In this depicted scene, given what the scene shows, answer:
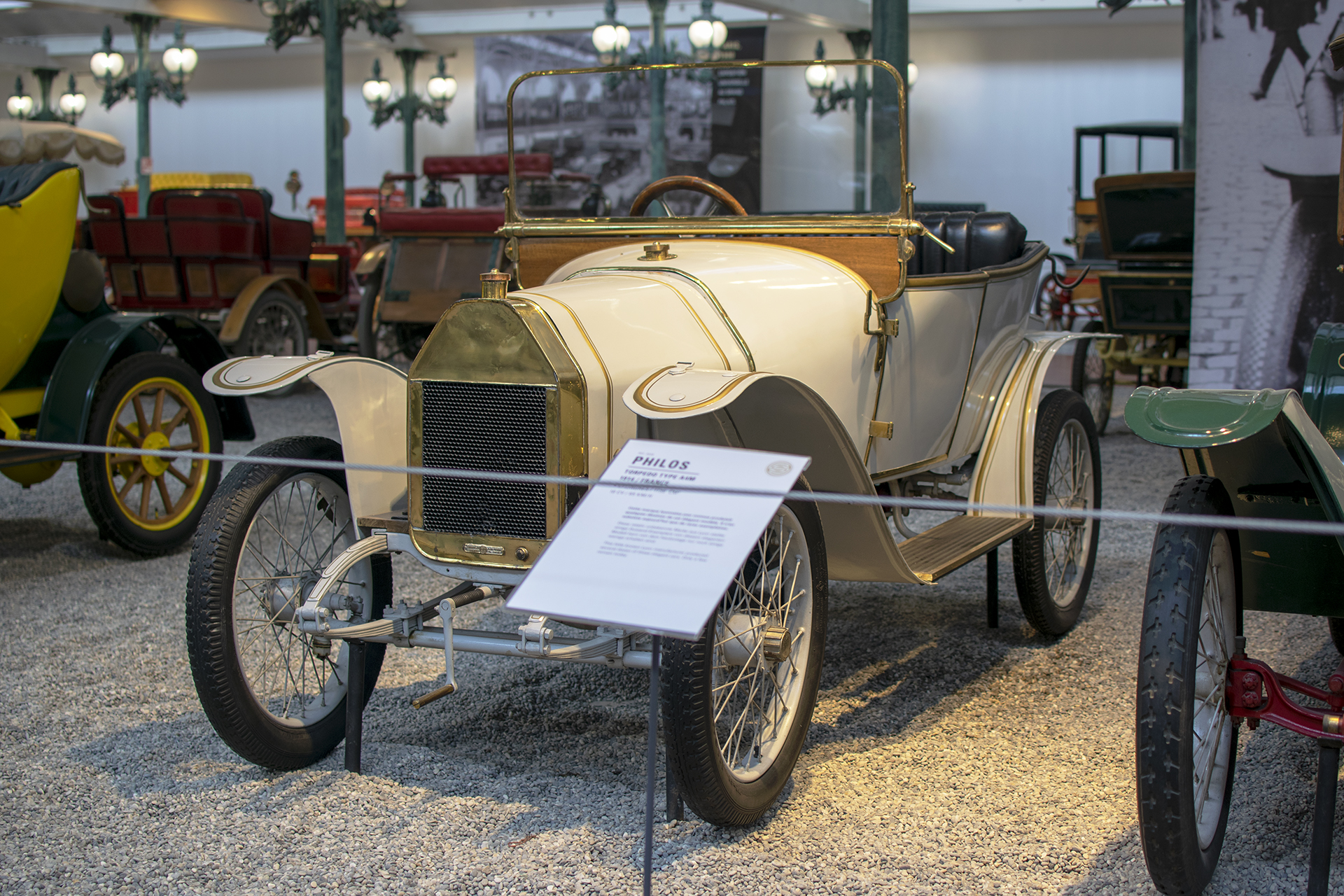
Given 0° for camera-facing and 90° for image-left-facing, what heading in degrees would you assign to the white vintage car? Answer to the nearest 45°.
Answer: approximately 45°

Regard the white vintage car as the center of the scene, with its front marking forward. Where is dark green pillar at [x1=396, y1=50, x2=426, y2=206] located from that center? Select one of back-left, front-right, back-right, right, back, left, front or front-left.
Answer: back-right

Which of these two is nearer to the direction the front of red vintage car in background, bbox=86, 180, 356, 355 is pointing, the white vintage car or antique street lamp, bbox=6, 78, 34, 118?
the antique street lamp

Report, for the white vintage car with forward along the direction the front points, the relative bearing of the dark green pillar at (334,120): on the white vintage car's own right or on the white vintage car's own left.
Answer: on the white vintage car's own right
